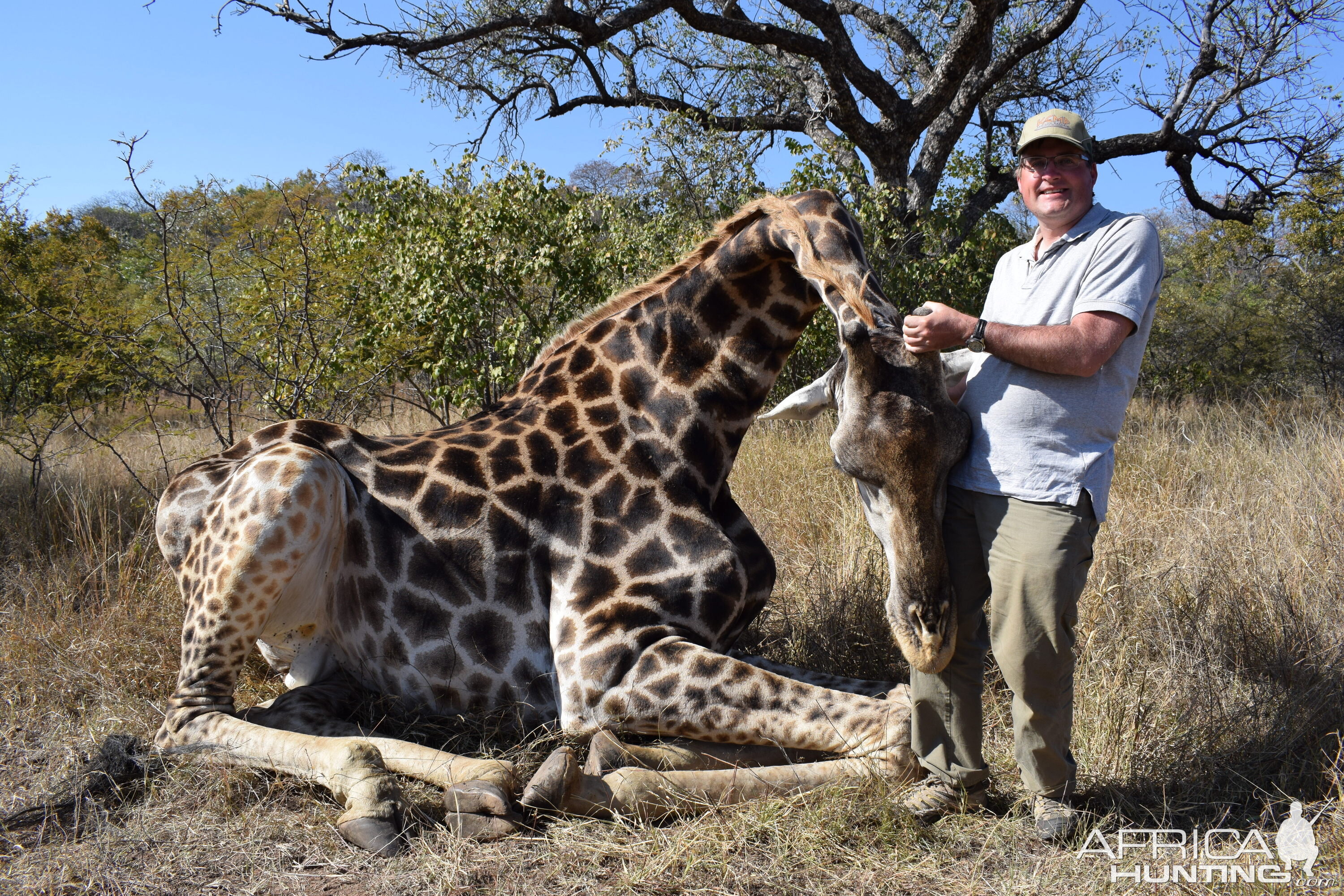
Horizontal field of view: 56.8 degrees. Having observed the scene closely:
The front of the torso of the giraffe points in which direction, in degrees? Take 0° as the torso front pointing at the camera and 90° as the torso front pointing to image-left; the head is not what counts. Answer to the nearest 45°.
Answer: approximately 270°

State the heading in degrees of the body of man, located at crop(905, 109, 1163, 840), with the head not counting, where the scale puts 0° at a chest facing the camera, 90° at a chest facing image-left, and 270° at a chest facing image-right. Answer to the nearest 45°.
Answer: approximately 45°
